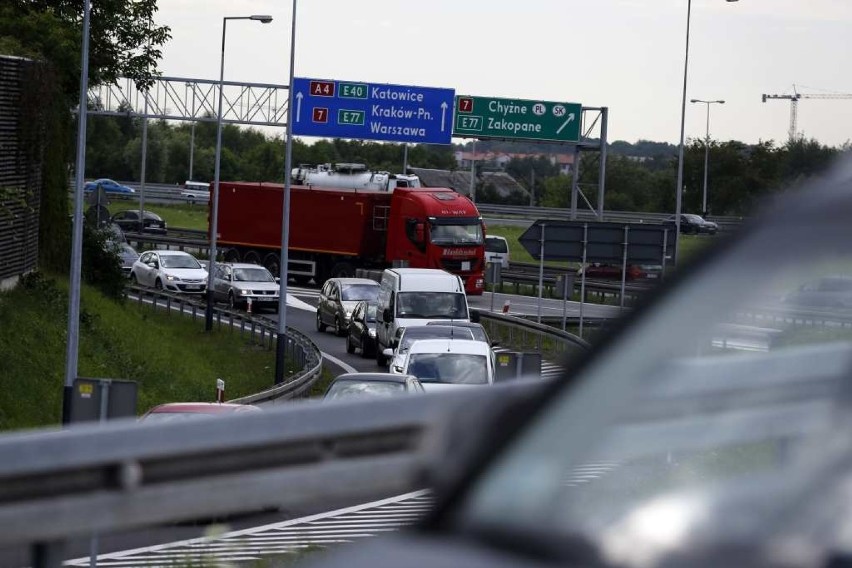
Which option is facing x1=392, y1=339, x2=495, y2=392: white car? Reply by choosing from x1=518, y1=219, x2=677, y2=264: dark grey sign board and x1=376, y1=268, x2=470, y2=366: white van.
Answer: the white van

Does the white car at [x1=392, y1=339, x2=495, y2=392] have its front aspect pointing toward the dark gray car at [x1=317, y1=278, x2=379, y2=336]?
no

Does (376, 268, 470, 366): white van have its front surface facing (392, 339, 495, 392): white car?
yes

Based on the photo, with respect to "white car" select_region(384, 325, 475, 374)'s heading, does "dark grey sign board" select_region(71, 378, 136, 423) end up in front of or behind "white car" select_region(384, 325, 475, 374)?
in front

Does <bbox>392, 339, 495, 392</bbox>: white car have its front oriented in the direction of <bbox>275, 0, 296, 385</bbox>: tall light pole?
no

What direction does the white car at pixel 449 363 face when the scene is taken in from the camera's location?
facing the viewer

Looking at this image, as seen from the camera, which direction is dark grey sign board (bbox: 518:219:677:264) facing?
away from the camera

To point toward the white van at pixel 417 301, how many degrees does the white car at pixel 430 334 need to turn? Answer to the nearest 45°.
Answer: approximately 180°

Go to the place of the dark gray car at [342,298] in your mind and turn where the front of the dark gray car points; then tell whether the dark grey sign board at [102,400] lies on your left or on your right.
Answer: on your right

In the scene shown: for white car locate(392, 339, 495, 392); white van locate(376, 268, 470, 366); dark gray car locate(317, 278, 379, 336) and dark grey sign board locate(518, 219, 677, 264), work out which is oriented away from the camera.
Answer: the dark grey sign board

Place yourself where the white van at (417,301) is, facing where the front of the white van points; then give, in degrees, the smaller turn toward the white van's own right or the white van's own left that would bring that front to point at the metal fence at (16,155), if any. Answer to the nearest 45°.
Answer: approximately 90° to the white van's own right

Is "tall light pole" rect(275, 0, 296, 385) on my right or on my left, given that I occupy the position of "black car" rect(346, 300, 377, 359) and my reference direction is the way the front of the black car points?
on my right

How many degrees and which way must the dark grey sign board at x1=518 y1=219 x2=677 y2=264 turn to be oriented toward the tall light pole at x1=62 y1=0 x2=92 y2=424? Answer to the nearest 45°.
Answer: approximately 135° to its left

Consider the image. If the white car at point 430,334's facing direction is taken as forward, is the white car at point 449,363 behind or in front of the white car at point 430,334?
in front

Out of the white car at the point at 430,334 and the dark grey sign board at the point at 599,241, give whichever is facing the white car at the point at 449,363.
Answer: the white car at the point at 430,334

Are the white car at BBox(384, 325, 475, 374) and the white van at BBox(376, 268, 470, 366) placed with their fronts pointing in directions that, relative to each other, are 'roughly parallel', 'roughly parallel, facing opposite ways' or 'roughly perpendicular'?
roughly parallel

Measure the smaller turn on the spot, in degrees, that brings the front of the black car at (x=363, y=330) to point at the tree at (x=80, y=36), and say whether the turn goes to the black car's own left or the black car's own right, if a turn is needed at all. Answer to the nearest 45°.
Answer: approximately 135° to the black car's own right

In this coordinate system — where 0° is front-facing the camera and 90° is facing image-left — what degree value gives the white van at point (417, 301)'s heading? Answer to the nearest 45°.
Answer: approximately 0°

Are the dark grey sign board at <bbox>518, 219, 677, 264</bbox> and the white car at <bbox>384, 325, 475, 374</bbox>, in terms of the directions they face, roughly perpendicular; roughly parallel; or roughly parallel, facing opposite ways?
roughly parallel, facing opposite ways
